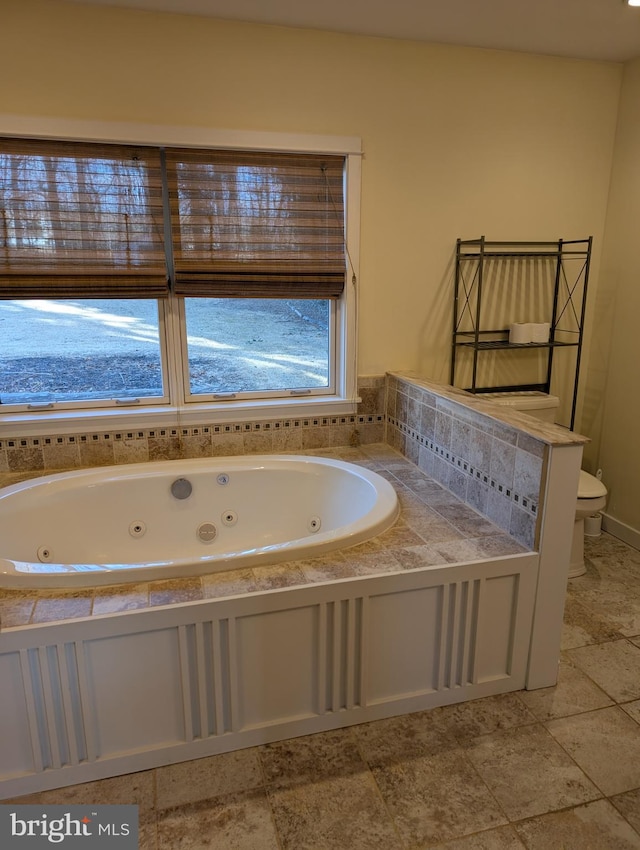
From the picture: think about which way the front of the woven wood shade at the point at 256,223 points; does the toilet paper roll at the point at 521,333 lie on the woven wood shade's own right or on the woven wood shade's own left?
on the woven wood shade's own left

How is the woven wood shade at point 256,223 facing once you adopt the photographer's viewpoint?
facing the viewer

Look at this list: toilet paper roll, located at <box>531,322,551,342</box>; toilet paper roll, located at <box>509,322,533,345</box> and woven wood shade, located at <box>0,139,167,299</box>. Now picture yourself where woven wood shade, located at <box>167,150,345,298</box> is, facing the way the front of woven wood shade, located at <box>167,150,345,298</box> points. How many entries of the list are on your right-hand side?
1

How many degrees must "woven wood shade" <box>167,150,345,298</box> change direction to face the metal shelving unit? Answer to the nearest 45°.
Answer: approximately 90° to its left

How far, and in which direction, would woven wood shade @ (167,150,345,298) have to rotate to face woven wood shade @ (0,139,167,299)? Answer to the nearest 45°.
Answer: approximately 90° to its right

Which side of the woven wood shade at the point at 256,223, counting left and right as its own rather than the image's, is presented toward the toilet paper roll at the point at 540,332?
left
